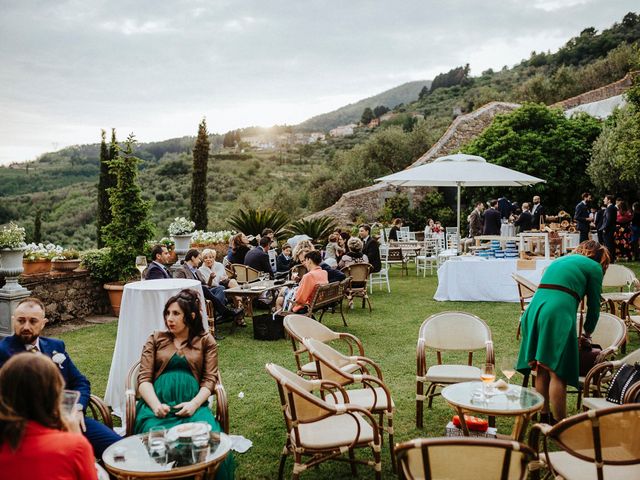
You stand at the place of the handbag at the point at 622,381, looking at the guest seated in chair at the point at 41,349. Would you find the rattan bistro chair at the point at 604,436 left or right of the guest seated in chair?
left

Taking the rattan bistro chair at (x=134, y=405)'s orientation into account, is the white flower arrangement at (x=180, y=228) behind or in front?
behind

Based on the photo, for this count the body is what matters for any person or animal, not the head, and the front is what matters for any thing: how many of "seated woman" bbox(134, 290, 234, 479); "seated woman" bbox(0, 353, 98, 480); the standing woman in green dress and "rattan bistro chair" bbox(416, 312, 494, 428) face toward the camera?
2

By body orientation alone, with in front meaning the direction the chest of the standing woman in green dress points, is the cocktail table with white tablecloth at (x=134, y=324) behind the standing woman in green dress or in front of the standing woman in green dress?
behind

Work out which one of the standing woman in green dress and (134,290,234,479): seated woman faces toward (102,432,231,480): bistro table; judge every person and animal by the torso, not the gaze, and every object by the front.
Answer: the seated woman

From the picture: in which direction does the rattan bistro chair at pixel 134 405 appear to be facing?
toward the camera

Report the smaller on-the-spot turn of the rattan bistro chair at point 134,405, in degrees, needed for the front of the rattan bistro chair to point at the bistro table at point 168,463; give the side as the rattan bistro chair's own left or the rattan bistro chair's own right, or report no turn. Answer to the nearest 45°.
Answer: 0° — it already faces it

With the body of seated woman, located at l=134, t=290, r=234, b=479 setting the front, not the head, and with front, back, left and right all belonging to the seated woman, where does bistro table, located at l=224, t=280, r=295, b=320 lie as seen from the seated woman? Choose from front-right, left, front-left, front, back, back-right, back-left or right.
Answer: back

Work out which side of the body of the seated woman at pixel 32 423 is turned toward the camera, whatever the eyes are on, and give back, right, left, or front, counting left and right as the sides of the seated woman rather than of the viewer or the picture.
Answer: back

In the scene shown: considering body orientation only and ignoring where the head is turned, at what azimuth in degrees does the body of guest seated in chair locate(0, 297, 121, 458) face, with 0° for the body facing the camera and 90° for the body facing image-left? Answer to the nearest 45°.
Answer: approximately 315°

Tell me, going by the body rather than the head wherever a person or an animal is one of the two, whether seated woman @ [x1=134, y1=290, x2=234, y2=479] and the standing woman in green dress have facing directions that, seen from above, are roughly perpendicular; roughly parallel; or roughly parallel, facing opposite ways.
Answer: roughly perpendicular

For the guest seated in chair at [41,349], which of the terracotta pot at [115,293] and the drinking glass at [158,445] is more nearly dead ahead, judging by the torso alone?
the drinking glass

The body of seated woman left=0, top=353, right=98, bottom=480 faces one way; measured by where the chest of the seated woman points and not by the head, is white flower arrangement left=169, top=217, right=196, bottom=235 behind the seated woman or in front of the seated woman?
in front

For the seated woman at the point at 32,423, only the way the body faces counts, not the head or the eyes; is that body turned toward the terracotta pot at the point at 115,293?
yes

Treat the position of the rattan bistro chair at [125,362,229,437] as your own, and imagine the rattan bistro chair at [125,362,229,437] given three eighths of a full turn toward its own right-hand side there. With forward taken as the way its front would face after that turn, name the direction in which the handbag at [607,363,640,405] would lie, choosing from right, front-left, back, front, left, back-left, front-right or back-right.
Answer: back-right
